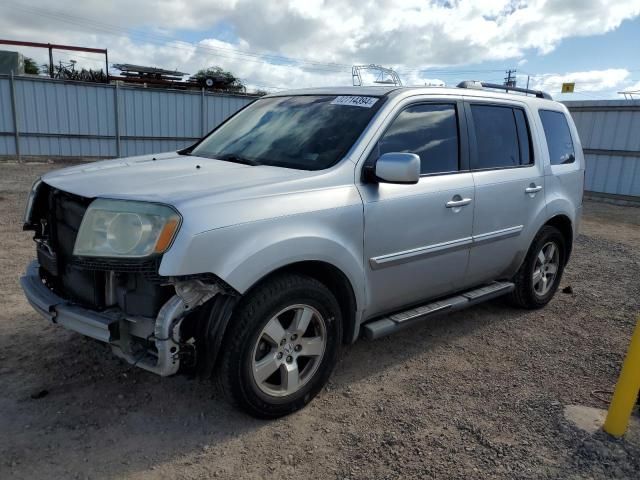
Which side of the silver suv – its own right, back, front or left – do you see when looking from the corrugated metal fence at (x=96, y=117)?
right

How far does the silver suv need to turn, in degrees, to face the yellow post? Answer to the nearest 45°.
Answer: approximately 135° to its left

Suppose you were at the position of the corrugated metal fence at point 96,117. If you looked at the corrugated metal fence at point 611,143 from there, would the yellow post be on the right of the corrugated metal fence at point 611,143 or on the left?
right

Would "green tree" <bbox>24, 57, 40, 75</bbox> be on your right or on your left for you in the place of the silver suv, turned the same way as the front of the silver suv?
on your right

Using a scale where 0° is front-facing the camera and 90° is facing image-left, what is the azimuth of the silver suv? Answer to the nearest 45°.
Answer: approximately 45°

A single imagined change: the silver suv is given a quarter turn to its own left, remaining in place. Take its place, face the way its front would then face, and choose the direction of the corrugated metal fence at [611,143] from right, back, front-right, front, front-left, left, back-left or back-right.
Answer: left
